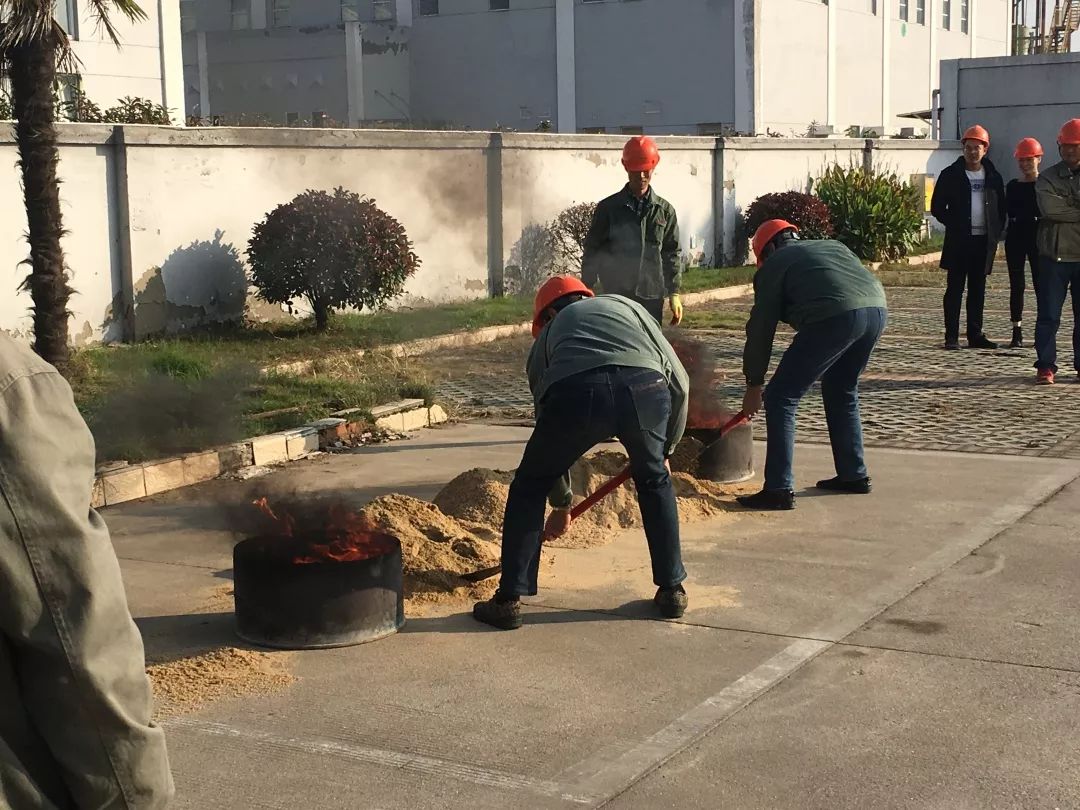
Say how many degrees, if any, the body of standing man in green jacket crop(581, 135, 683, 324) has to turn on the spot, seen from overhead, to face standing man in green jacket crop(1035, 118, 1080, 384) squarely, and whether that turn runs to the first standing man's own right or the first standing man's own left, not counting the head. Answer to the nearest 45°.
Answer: approximately 135° to the first standing man's own left

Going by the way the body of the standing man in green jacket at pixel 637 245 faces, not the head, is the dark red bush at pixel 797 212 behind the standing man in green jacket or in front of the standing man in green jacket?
behind

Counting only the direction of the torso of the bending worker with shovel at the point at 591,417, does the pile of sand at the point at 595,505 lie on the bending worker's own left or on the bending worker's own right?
on the bending worker's own right

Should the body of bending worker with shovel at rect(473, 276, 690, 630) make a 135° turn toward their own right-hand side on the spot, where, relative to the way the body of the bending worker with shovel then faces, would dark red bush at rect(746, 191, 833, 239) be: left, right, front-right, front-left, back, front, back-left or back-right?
left

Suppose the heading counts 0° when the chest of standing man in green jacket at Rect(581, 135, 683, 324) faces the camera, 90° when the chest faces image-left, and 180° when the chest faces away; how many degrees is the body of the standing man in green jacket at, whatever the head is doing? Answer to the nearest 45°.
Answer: approximately 0°

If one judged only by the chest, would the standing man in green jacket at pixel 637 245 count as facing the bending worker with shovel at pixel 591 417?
yes

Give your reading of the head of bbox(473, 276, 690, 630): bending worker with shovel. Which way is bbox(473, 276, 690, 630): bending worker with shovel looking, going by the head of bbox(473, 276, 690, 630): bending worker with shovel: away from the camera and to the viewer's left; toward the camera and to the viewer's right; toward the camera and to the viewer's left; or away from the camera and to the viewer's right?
away from the camera and to the viewer's left

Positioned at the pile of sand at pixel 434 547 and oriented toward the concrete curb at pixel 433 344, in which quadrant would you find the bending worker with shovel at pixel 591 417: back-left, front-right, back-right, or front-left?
back-right

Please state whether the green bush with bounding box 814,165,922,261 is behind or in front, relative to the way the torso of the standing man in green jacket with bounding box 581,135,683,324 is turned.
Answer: behind

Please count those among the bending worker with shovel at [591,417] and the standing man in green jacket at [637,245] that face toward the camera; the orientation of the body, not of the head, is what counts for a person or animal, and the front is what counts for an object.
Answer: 1

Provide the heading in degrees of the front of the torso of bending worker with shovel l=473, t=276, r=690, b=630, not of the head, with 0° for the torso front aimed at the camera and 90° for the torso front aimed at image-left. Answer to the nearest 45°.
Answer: approximately 135°

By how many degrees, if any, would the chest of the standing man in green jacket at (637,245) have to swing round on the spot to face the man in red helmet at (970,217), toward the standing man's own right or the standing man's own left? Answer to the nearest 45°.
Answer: approximately 135° to the standing man's own left

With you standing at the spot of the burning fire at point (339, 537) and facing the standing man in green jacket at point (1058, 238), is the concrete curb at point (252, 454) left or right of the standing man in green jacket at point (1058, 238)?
left
